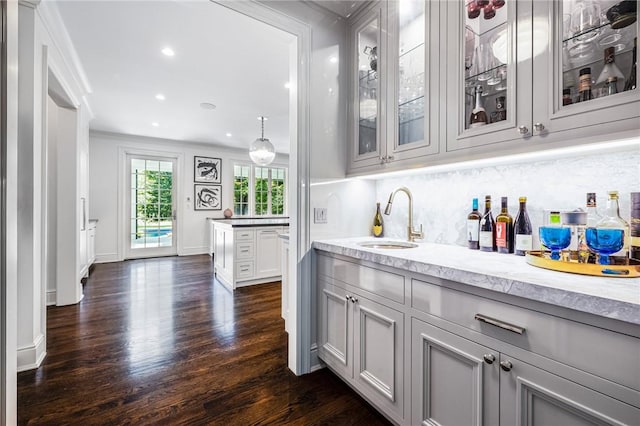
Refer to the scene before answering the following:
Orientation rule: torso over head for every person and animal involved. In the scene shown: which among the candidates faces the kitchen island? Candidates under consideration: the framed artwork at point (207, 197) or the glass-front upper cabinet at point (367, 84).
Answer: the framed artwork

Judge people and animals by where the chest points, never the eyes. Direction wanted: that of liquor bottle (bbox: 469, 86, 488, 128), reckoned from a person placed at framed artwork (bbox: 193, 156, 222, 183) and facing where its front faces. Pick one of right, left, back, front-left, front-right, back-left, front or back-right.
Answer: front

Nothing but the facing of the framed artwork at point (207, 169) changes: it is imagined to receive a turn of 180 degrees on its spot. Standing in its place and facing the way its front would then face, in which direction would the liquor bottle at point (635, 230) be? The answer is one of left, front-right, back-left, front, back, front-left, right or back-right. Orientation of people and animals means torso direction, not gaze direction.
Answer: back

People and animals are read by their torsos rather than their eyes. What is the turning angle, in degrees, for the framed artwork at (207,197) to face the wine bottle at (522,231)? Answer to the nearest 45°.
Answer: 0° — it already faces it

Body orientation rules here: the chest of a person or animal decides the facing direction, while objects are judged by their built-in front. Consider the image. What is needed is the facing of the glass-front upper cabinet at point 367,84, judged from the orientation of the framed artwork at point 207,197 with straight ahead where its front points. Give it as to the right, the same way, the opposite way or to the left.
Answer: to the right

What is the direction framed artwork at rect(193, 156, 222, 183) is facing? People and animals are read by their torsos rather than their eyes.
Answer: toward the camera

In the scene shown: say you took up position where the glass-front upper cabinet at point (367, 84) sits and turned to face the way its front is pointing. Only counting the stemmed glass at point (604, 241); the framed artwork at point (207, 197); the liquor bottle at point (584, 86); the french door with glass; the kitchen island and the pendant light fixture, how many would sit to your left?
2

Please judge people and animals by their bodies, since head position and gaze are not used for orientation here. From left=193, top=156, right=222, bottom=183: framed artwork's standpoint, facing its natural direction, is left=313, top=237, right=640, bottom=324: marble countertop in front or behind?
in front

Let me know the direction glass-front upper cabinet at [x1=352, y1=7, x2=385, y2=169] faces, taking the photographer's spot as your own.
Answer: facing the viewer and to the left of the viewer

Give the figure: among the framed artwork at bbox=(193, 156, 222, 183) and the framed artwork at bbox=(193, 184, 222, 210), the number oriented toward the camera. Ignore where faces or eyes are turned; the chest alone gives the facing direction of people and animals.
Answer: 2

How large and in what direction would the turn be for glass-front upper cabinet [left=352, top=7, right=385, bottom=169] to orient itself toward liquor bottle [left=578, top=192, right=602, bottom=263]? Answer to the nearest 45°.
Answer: approximately 90° to its left

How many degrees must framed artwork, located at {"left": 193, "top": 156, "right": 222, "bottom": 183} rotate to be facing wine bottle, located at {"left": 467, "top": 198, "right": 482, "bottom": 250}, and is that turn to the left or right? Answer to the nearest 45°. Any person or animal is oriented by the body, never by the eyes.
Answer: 0° — it already faces it

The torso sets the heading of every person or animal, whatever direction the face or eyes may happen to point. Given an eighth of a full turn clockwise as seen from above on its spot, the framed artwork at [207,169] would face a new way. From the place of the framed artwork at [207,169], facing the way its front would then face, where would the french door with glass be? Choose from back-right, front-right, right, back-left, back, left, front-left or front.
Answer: front-right

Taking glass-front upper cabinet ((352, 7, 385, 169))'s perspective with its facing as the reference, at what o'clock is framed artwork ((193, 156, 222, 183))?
The framed artwork is roughly at 3 o'clock from the glass-front upper cabinet.

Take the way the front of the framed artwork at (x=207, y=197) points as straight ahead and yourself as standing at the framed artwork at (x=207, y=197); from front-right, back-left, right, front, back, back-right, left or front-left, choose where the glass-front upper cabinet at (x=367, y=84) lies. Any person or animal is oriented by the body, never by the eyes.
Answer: front

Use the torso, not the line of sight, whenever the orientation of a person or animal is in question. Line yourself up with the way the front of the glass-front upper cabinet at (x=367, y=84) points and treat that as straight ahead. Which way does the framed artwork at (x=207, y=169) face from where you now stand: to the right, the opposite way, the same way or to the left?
to the left

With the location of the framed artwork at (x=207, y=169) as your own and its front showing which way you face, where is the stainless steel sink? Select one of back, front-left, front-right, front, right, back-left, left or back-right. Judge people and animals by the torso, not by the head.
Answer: front

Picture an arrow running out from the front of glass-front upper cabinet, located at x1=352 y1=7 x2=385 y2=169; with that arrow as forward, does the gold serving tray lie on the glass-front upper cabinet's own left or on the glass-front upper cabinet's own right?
on the glass-front upper cabinet's own left
